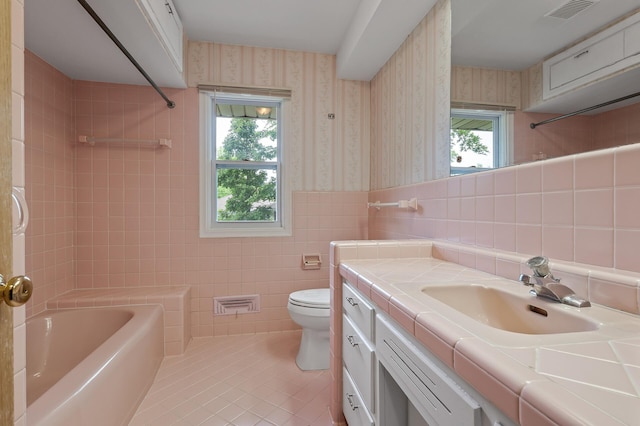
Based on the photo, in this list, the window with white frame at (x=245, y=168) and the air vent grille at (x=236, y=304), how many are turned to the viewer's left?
0

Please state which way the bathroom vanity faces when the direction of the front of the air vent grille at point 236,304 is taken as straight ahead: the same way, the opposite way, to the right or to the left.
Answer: to the right

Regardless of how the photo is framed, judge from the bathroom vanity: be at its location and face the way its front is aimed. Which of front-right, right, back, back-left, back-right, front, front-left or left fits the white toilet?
right

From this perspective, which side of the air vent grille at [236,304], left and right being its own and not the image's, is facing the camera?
front

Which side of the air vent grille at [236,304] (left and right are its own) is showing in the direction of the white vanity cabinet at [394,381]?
front

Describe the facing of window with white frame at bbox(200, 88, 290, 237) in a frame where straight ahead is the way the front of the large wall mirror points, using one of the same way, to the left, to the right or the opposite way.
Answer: to the left
